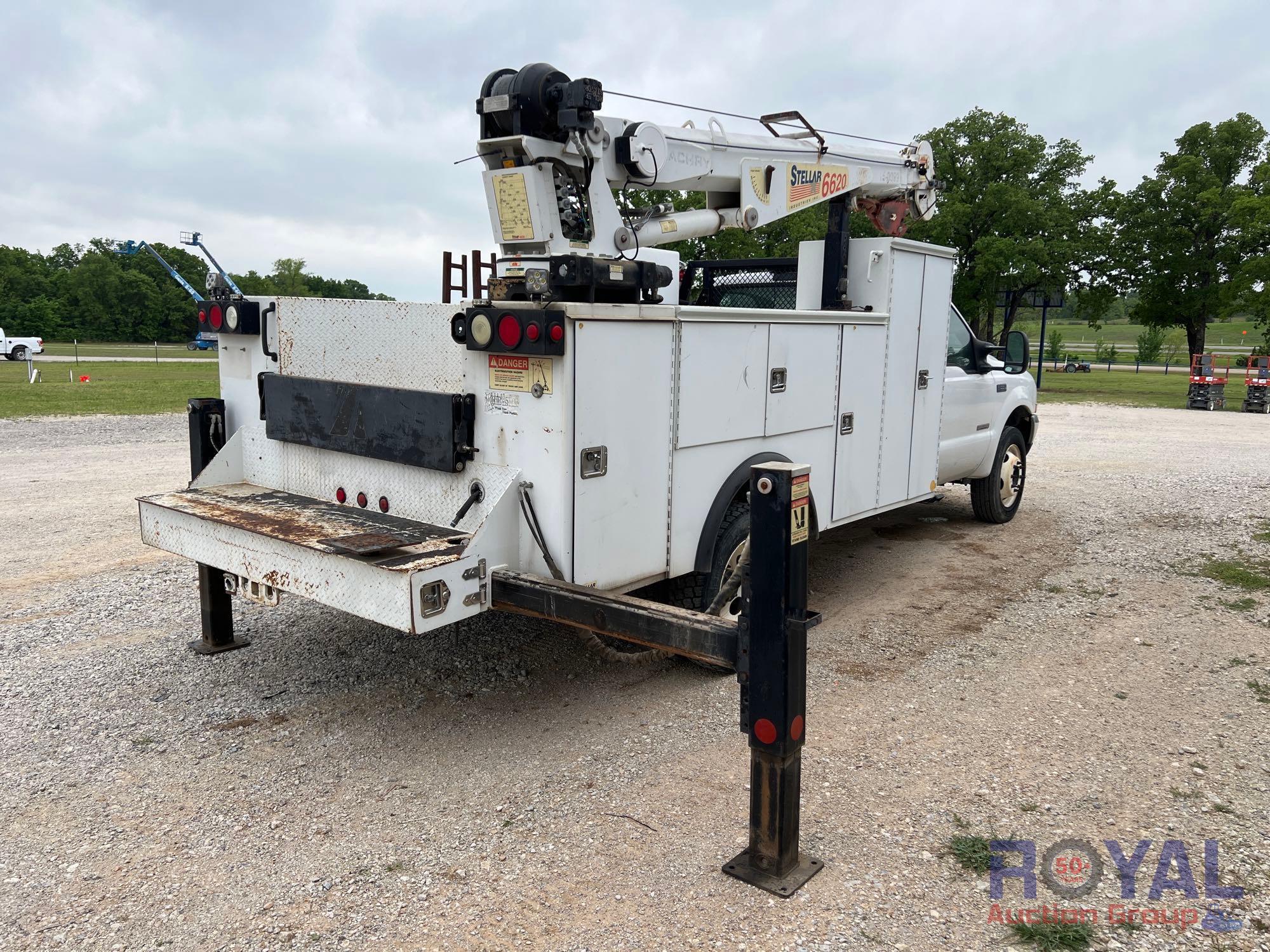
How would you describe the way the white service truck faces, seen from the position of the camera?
facing away from the viewer and to the right of the viewer

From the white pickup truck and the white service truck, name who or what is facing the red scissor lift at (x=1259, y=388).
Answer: the white service truck

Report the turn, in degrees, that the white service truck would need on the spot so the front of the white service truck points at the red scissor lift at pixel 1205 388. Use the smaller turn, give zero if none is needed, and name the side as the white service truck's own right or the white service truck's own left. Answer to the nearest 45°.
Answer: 0° — it already faces it

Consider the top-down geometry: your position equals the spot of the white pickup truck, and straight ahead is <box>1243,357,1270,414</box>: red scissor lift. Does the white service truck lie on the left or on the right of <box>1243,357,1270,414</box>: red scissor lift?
right

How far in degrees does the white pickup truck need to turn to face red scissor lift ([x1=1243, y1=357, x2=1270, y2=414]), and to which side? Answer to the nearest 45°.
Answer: approximately 135° to its left

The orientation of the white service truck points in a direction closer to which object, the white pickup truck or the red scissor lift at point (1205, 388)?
the red scissor lift

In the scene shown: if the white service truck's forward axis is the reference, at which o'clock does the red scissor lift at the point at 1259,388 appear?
The red scissor lift is roughly at 12 o'clock from the white service truck.

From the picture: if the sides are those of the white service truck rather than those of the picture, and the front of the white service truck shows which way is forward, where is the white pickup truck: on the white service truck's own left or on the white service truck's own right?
on the white service truck's own left

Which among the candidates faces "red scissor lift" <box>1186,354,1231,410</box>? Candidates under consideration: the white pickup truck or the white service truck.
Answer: the white service truck

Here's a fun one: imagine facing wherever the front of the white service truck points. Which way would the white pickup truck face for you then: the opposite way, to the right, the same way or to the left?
the opposite way

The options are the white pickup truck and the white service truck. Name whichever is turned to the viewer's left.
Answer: the white pickup truck

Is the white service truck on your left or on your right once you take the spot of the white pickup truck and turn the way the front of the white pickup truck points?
on your left
